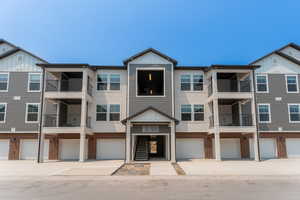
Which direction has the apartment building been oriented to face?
toward the camera
